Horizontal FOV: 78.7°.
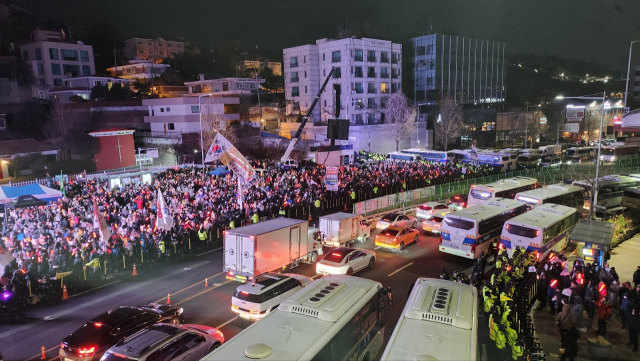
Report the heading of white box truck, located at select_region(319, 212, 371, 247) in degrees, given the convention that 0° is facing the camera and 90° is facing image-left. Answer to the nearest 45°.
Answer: approximately 225°

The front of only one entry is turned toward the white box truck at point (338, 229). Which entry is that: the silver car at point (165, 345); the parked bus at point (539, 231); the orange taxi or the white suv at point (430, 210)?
the silver car

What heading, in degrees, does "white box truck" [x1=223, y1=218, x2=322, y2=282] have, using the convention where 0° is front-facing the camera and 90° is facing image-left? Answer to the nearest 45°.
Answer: approximately 225°

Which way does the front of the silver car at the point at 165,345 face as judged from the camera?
facing away from the viewer and to the right of the viewer

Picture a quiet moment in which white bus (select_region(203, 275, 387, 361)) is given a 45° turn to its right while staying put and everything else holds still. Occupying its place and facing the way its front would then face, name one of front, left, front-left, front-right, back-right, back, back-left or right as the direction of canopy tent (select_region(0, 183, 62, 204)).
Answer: back-left

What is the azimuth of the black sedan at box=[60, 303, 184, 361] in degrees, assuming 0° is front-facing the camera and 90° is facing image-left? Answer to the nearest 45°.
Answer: approximately 225°

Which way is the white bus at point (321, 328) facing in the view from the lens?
facing away from the viewer and to the right of the viewer

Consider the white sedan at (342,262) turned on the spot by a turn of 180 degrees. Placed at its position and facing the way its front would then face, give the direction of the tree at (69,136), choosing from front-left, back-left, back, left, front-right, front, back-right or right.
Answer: right

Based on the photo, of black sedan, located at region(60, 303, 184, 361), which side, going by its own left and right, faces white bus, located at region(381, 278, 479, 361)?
right

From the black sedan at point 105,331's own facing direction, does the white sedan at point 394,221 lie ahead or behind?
ahead

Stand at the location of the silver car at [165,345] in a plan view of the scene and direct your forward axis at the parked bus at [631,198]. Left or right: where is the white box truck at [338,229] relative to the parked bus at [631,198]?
left

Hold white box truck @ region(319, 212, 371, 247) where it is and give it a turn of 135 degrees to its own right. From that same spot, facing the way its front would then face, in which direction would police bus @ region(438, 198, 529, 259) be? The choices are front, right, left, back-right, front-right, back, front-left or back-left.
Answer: left

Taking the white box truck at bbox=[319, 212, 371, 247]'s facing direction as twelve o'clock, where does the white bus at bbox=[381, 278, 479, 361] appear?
The white bus is roughly at 4 o'clock from the white box truck.

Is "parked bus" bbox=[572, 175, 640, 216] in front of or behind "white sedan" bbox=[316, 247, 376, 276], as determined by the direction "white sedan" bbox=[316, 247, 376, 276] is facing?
in front

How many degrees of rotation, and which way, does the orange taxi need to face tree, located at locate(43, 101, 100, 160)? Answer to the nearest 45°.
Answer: approximately 90° to its left

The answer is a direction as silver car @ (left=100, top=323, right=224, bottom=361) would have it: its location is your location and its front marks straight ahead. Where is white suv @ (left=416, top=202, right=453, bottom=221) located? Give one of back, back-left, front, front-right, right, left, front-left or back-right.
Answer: front

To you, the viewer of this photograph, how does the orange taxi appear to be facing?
facing away from the viewer and to the right of the viewer

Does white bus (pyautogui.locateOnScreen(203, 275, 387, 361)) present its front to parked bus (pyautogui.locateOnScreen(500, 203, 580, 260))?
yes

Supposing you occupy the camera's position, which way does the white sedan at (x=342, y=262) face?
facing away from the viewer and to the right of the viewer
